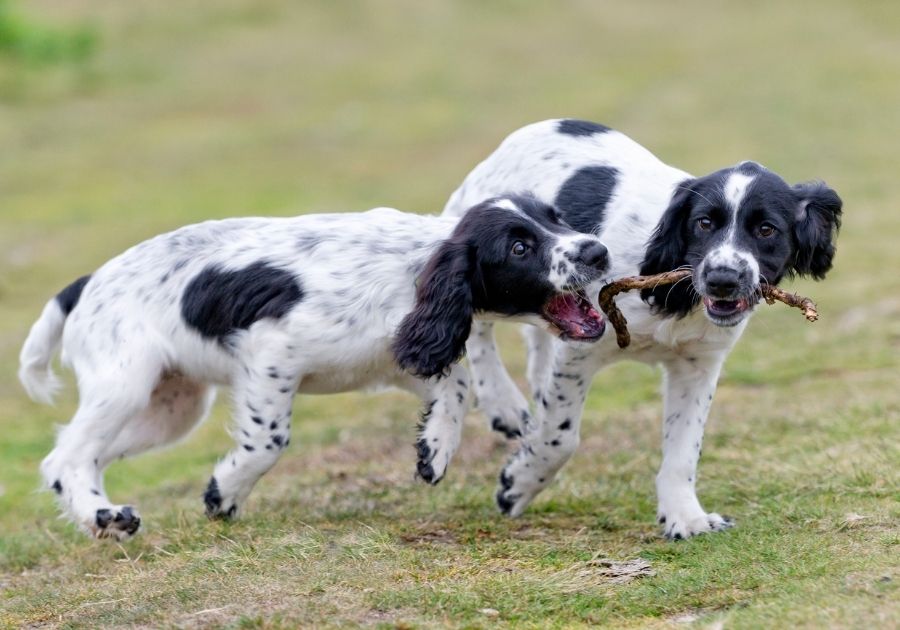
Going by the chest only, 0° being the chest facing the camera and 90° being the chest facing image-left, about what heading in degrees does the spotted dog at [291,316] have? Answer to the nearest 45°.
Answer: approximately 270°

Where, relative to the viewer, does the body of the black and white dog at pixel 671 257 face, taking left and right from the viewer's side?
facing the viewer and to the right of the viewer

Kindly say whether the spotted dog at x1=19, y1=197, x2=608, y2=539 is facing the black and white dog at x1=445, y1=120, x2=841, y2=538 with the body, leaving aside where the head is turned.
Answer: yes

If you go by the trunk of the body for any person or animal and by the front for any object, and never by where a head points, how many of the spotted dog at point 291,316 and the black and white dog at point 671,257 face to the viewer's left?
0

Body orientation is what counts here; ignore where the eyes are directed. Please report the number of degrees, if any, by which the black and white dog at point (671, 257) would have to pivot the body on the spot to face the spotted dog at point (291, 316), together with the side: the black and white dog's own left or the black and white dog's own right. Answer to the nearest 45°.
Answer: approximately 135° to the black and white dog's own right
